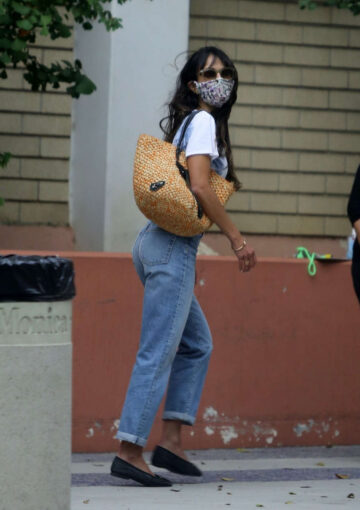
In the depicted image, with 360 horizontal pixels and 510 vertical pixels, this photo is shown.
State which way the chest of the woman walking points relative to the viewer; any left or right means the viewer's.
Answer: facing to the right of the viewer
